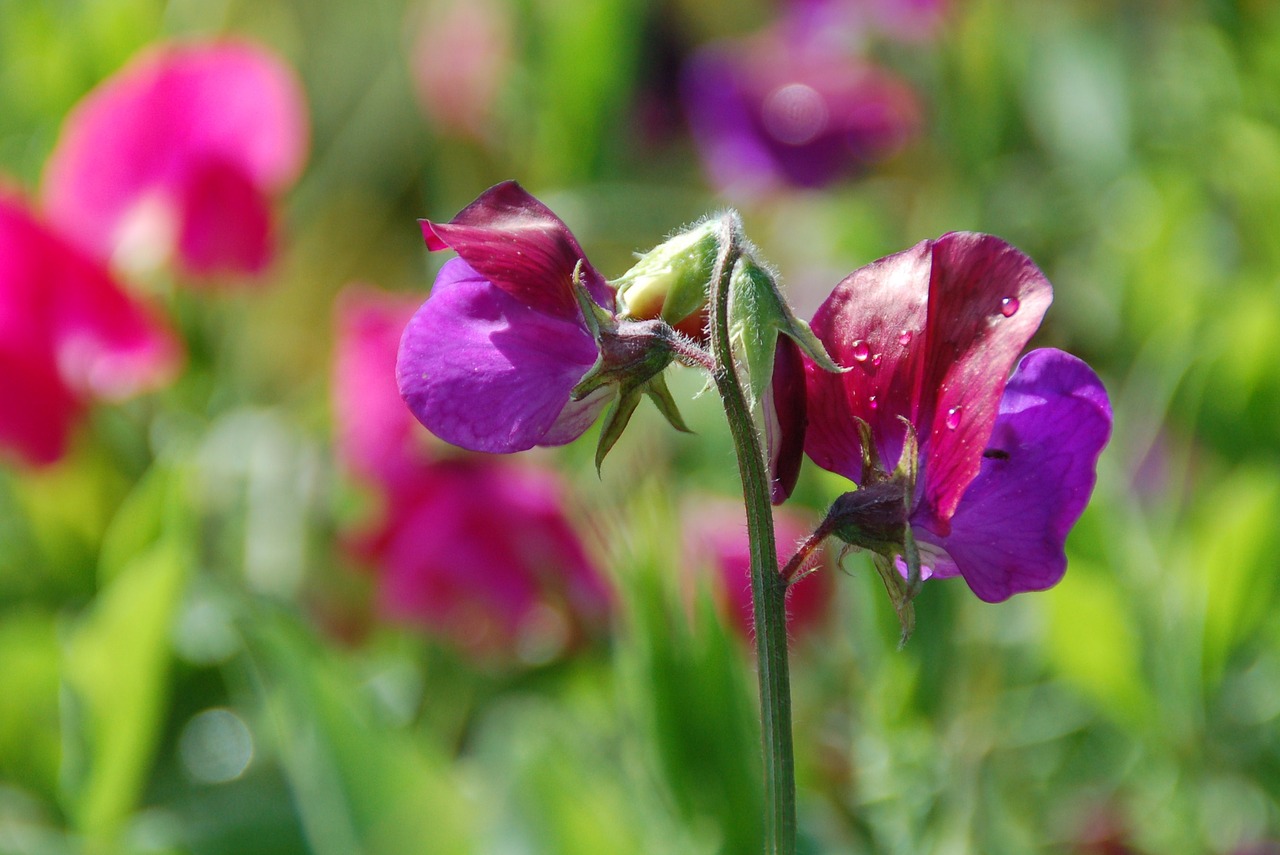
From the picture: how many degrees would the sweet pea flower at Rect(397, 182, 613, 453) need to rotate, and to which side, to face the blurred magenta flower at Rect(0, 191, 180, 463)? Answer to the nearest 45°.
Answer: approximately 45° to its right

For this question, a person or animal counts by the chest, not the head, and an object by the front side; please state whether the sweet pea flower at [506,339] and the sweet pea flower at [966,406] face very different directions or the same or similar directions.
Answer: very different directions

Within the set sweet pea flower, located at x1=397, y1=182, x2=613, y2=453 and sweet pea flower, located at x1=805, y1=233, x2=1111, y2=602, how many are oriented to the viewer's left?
1

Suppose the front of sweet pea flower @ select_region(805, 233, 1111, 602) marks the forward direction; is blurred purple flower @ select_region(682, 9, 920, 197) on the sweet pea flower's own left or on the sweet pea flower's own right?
on the sweet pea flower's own left

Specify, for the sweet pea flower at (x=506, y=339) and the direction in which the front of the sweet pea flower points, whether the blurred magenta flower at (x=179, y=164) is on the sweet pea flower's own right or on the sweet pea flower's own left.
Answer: on the sweet pea flower's own right

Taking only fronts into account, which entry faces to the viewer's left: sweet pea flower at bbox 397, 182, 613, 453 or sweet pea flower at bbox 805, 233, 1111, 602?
sweet pea flower at bbox 397, 182, 613, 453

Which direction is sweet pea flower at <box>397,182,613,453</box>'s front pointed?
to the viewer's left
